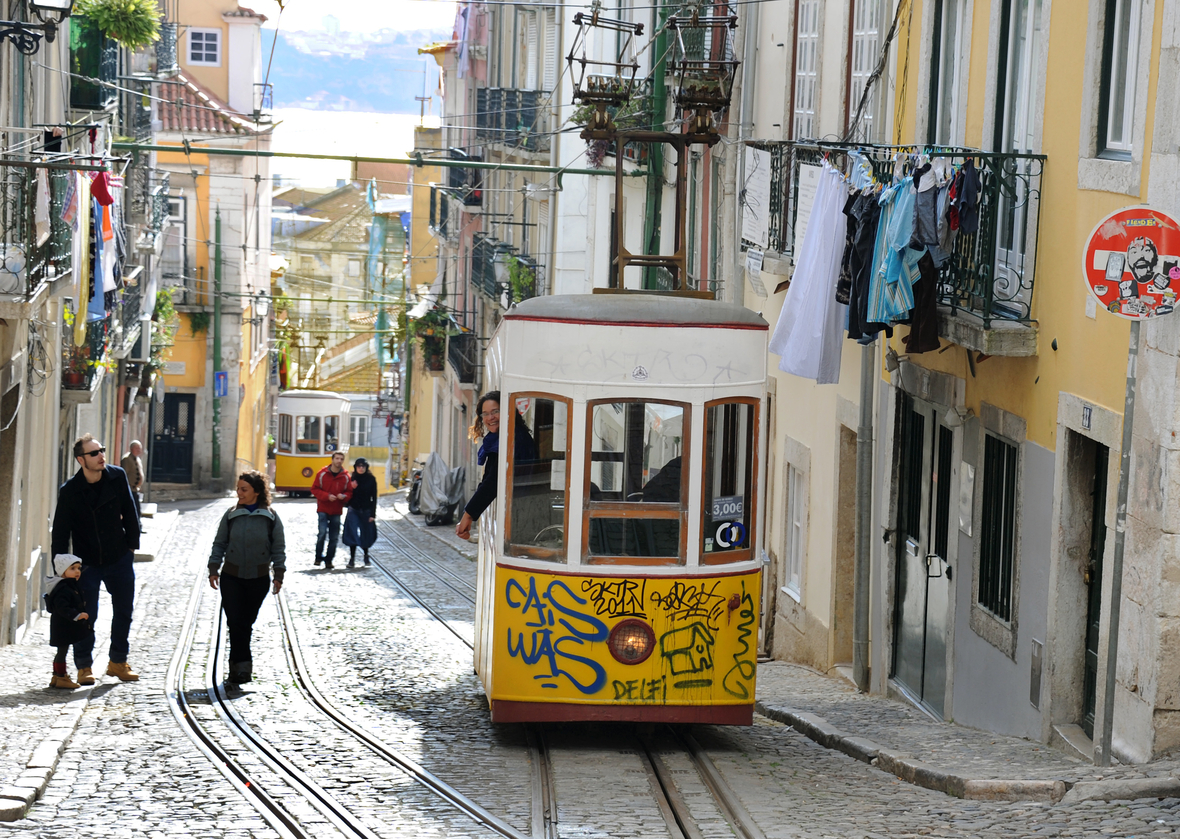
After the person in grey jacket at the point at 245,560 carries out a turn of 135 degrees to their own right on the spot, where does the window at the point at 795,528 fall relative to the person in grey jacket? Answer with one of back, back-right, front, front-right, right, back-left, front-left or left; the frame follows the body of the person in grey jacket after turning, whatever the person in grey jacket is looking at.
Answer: right

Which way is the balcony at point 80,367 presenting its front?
to the viewer's right

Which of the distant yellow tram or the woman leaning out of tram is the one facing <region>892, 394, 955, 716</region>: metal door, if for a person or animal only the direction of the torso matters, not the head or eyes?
the distant yellow tram

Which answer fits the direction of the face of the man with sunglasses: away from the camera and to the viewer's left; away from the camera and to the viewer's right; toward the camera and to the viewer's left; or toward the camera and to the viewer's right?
toward the camera and to the viewer's right

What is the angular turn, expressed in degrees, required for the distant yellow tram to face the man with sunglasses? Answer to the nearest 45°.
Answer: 0° — it already faces them

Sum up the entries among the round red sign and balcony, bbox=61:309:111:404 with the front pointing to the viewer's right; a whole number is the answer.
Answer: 1

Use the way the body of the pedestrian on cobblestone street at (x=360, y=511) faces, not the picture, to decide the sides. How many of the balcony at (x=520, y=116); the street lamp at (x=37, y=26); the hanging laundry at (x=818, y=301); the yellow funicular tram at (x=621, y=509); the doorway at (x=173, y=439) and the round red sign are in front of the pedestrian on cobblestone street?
4

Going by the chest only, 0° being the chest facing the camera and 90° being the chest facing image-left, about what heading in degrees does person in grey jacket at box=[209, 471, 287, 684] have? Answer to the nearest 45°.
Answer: approximately 0°

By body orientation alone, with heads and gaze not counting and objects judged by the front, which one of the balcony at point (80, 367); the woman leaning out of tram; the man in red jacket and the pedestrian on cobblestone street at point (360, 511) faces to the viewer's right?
the balcony
